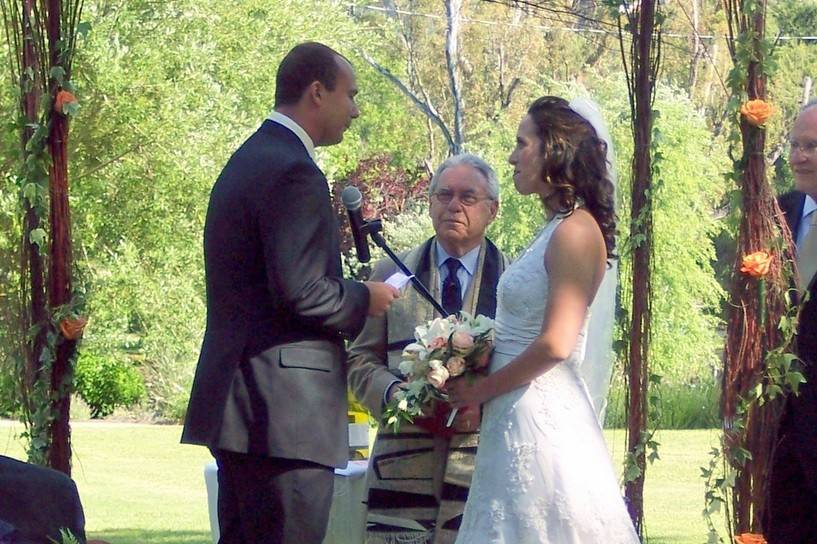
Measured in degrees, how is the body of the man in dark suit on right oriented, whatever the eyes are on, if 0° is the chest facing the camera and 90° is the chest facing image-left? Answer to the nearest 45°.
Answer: approximately 45°

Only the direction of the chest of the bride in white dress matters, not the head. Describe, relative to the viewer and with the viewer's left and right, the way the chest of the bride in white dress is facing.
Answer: facing to the left of the viewer

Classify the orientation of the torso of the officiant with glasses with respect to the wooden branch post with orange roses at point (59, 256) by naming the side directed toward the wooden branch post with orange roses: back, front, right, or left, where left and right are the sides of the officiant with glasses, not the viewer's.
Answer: right

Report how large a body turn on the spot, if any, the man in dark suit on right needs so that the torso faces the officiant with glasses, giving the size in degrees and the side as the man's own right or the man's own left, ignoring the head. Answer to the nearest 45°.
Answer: approximately 45° to the man's own right

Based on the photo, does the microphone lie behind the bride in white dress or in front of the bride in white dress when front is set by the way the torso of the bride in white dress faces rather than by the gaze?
in front

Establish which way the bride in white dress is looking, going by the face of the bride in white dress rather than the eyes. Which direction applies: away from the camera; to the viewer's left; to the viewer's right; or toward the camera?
to the viewer's left

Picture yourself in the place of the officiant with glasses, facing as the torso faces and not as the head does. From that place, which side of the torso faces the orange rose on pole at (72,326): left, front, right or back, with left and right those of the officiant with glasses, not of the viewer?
right

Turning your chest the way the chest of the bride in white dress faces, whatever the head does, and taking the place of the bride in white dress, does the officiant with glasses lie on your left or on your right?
on your right

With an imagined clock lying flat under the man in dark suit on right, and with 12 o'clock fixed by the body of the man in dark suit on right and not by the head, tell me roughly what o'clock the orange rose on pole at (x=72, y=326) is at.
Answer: The orange rose on pole is roughly at 1 o'clock from the man in dark suit on right.

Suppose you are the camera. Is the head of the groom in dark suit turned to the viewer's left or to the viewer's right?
to the viewer's right

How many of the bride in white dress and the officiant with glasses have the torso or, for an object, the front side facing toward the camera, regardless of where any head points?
1
